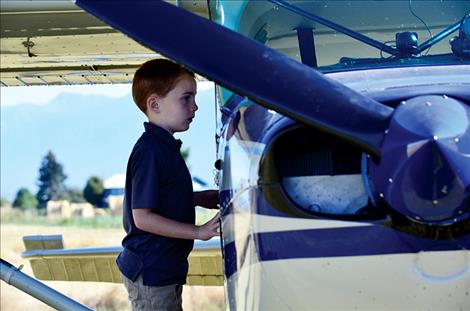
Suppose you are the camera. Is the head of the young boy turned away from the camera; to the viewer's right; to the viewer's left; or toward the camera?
to the viewer's right

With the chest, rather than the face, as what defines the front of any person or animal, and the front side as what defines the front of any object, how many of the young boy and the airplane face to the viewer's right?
1

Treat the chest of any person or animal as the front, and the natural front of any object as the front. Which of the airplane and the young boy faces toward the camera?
the airplane

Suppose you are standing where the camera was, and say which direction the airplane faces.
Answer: facing the viewer

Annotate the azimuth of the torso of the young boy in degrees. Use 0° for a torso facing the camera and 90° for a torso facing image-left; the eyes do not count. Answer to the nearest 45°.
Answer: approximately 270°
